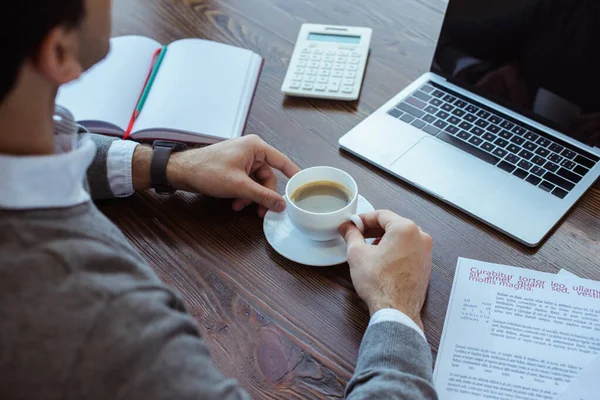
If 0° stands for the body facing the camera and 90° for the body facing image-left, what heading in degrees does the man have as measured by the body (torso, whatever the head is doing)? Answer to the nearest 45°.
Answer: approximately 225°

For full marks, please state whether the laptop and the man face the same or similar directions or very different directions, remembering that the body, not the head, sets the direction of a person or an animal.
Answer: very different directions

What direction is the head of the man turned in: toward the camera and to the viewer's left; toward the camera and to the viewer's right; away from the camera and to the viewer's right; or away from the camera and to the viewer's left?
away from the camera and to the viewer's right

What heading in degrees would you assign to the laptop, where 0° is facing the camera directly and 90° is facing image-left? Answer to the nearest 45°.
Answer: approximately 45°

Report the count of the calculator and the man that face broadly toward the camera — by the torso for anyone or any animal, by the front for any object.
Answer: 1
